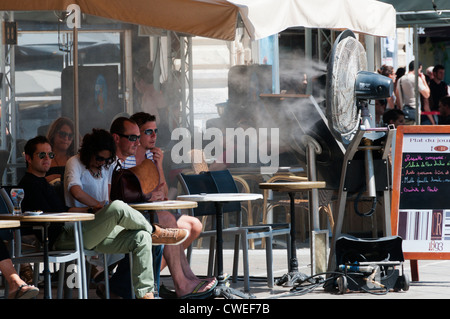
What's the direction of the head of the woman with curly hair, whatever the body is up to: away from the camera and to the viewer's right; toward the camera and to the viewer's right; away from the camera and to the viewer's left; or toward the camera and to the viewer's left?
toward the camera and to the viewer's right

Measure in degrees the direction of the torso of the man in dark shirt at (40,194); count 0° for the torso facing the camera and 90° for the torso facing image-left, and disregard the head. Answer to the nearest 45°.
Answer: approximately 315°

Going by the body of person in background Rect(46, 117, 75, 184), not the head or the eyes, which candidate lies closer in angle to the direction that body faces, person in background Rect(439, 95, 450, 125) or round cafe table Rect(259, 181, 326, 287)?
the round cafe table

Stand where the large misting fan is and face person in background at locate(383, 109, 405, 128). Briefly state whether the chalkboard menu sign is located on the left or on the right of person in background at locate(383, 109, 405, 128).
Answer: right

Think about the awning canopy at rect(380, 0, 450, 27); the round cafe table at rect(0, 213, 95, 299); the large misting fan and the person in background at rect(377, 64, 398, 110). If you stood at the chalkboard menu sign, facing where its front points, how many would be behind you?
2

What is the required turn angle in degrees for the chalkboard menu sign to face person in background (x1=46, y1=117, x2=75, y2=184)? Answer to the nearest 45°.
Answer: approximately 90° to its right

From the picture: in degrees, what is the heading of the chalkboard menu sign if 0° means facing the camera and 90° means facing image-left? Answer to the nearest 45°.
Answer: approximately 0°

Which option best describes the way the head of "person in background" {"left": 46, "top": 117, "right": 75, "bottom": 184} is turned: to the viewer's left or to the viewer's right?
to the viewer's right

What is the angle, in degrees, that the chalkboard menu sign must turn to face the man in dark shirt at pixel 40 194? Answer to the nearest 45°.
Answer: approximately 45° to its right
